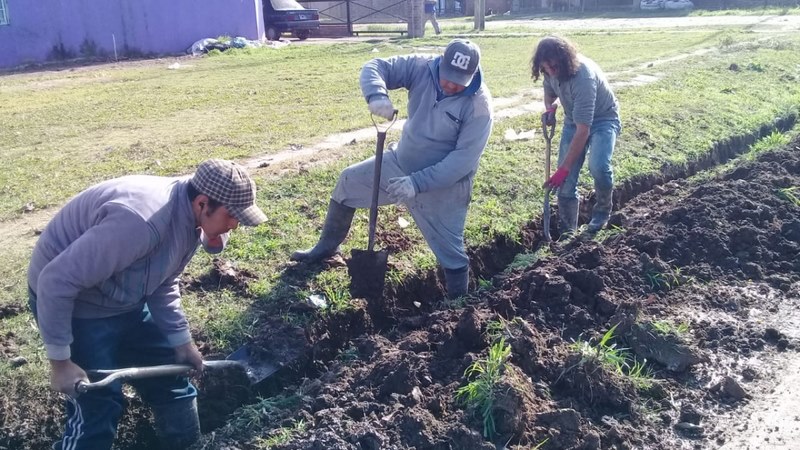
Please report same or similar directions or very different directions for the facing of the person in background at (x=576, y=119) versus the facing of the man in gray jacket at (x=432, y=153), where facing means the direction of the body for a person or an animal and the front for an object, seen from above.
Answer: same or similar directions

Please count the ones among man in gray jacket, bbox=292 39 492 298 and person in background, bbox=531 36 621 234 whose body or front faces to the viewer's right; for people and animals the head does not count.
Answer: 0

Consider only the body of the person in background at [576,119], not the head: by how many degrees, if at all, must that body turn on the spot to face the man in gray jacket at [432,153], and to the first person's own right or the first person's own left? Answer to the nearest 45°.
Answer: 0° — they already face them

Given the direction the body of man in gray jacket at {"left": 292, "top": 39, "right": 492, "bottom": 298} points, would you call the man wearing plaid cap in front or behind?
in front

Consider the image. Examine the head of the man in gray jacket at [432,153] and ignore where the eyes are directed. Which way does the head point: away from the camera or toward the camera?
toward the camera

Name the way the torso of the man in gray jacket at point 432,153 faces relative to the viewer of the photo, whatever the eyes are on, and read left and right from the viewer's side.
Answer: facing the viewer and to the left of the viewer

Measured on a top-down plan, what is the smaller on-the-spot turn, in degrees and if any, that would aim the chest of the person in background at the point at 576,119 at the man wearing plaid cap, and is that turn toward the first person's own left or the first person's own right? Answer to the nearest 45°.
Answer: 0° — they already face them

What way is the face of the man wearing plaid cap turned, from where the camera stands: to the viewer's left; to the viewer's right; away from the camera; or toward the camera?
to the viewer's right

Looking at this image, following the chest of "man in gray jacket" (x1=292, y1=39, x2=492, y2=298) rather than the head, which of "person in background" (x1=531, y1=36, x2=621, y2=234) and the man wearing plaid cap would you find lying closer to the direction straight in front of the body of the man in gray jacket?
the man wearing plaid cap

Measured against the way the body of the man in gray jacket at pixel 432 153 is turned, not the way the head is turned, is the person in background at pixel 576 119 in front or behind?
behind
